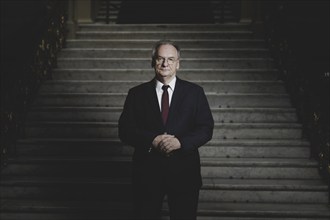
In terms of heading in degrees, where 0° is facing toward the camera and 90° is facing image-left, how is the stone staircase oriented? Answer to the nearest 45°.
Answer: approximately 0°

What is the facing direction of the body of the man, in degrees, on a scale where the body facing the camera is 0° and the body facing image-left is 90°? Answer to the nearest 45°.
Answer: approximately 0°

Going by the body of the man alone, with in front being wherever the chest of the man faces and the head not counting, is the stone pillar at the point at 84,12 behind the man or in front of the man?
behind

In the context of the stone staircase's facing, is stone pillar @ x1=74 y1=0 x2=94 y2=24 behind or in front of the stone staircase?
behind
